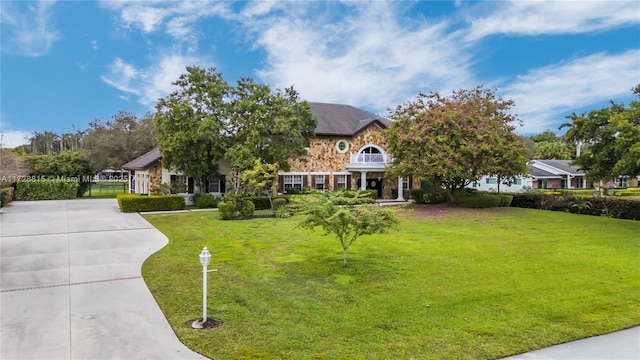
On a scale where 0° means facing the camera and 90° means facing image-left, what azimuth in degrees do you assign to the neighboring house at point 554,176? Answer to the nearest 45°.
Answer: approximately 0°

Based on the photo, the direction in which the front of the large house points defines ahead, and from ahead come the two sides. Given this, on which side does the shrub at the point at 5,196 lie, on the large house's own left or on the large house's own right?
on the large house's own right

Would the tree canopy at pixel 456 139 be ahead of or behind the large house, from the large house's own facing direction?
ahead

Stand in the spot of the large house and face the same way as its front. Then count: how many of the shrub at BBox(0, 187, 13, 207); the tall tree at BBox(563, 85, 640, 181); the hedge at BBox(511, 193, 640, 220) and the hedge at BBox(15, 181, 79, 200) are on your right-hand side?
2

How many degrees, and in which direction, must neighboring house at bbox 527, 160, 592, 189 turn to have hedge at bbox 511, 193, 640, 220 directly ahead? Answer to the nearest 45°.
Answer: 0° — it already faces it

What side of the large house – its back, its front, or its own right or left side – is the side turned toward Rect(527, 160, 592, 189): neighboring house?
left

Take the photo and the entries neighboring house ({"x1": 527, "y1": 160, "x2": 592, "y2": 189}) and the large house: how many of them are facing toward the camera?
2

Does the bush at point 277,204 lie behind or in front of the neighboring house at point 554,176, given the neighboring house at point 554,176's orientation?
in front

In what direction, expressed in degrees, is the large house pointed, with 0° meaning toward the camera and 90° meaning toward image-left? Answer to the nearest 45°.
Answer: approximately 0°

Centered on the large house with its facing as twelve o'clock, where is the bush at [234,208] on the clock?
The bush is roughly at 1 o'clock from the large house.

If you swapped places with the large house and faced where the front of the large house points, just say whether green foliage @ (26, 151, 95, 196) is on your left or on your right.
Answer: on your right
